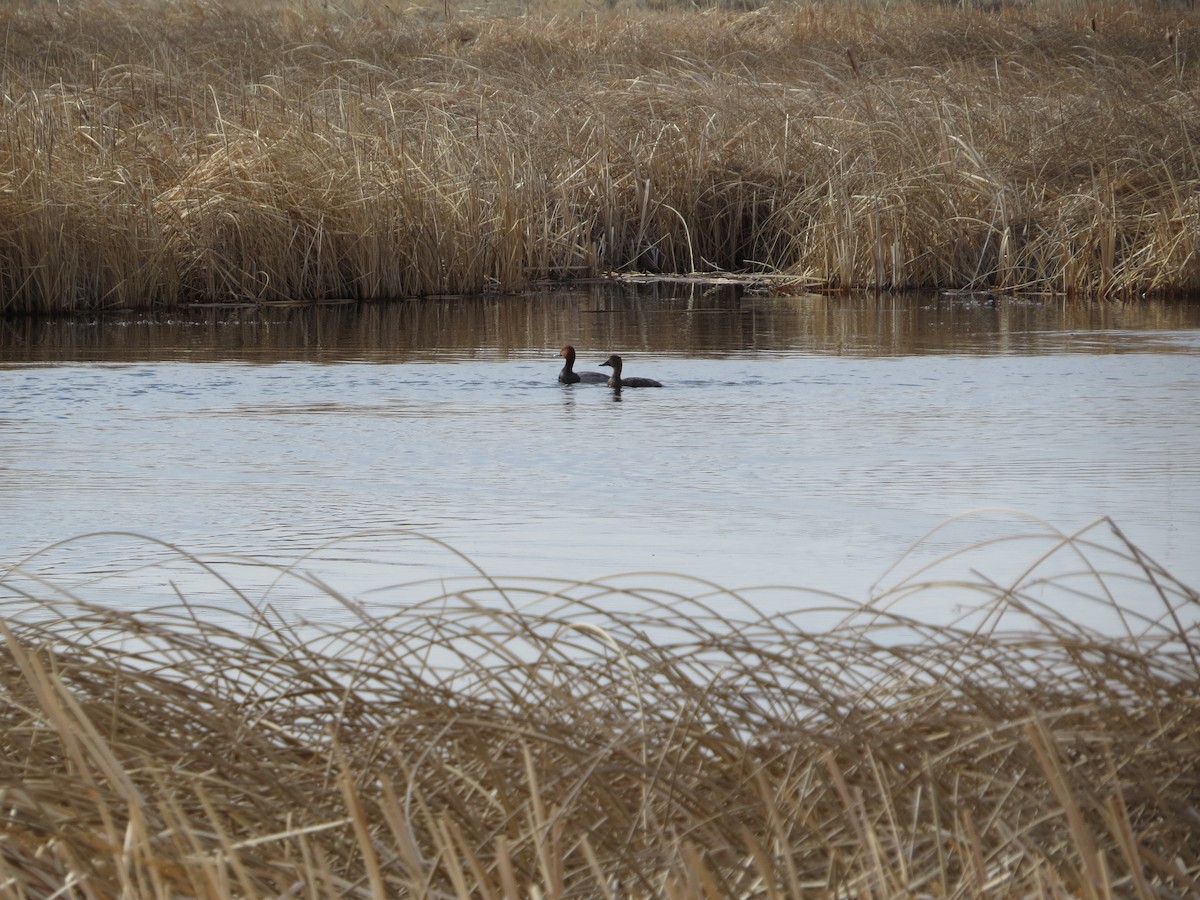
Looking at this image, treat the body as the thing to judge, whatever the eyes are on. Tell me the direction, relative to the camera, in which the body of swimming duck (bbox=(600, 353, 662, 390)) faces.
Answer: to the viewer's left

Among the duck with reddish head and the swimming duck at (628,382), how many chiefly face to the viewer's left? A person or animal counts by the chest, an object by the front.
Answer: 2

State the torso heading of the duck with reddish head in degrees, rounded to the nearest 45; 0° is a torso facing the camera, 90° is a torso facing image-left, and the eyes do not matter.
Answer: approximately 90°

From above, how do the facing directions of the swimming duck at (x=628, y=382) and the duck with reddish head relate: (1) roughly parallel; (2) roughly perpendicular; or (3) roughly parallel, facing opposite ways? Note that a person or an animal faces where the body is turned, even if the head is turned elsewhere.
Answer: roughly parallel
